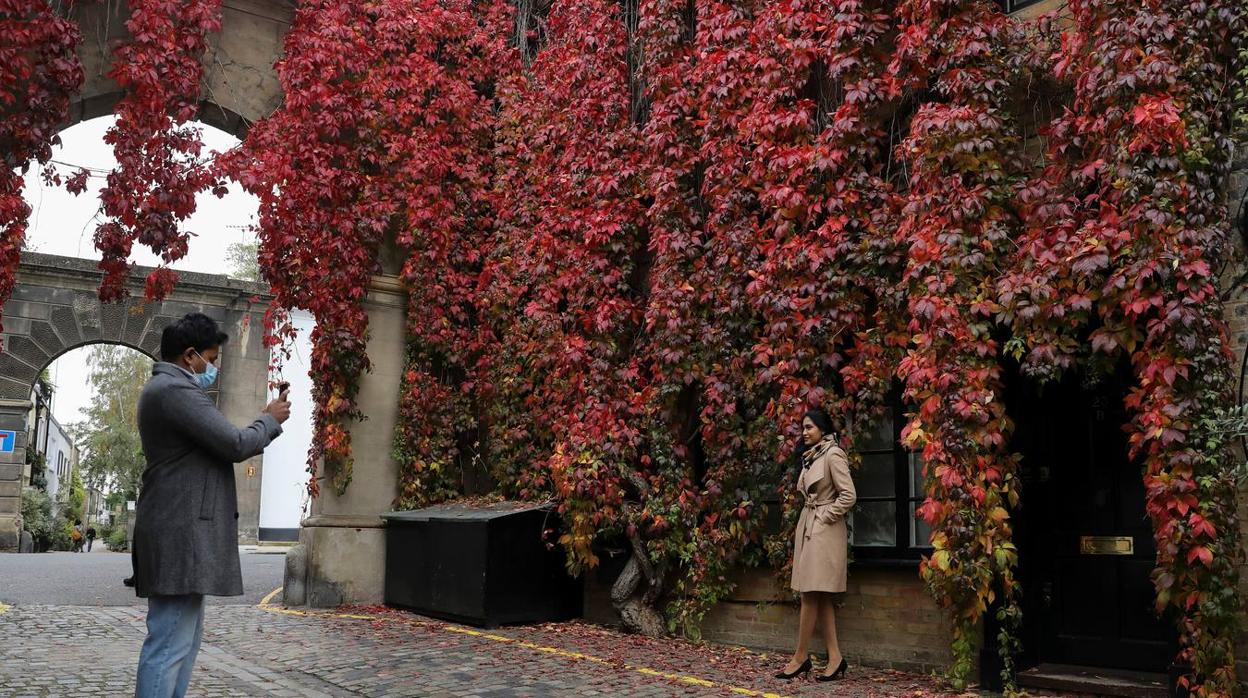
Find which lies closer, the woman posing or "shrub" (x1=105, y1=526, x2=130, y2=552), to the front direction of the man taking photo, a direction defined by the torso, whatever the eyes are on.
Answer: the woman posing

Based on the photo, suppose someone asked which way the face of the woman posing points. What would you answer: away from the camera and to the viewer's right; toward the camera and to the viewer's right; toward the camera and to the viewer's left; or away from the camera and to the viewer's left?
toward the camera and to the viewer's left

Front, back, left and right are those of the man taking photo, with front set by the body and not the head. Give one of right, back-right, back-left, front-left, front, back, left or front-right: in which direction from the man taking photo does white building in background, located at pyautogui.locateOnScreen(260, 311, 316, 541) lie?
left

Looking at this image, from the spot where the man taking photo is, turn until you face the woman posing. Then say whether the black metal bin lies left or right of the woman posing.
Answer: left

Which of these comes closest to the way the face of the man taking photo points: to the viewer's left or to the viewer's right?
to the viewer's right

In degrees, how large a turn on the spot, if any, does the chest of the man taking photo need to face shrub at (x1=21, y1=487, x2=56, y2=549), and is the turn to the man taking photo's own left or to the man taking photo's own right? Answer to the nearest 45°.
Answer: approximately 90° to the man taking photo's own left

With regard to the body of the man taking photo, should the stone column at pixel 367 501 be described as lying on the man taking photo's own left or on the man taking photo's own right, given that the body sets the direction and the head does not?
on the man taking photo's own left

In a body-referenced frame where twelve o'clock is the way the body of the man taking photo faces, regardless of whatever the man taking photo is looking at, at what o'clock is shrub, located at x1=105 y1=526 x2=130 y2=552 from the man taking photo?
The shrub is roughly at 9 o'clock from the man taking photo.

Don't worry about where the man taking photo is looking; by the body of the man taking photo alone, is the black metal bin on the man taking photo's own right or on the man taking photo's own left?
on the man taking photo's own left

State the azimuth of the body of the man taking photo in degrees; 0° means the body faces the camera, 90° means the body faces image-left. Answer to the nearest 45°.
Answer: approximately 270°

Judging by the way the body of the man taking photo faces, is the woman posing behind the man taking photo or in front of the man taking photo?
in front

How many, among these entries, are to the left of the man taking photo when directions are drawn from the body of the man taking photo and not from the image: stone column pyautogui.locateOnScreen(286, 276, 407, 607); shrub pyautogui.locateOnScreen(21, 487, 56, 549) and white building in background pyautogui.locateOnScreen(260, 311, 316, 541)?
3
